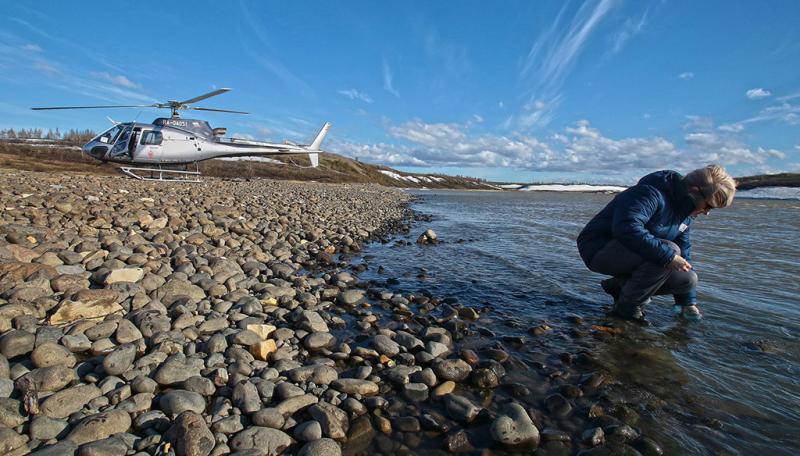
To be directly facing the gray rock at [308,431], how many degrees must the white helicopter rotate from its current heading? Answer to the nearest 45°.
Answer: approximately 90° to its left

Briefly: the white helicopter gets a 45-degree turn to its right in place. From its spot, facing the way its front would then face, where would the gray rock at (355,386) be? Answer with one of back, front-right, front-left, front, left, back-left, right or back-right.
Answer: back-left

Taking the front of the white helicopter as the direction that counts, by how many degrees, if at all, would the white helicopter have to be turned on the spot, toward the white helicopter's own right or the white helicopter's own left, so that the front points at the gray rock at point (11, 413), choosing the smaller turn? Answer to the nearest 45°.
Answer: approximately 90° to the white helicopter's own left

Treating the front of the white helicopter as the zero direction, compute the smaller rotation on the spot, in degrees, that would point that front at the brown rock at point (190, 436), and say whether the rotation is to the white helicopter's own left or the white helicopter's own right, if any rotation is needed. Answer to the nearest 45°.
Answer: approximately 90° to the white helicopter's own left

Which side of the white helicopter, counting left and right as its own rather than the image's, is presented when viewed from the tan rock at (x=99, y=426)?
left

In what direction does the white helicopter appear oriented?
to the viewer's left

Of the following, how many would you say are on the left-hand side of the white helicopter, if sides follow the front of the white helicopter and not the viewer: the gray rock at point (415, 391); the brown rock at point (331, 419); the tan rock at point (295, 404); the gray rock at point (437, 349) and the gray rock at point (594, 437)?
5

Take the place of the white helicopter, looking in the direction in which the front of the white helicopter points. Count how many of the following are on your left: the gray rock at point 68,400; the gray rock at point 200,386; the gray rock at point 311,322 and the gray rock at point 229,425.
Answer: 4

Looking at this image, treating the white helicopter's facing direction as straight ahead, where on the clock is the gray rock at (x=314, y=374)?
The gray rock is roughly at 9 o'clock from the white helicopter.

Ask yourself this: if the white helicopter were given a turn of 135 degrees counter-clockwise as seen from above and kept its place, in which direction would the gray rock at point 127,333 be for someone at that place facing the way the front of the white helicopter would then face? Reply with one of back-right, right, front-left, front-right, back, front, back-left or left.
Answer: front-right

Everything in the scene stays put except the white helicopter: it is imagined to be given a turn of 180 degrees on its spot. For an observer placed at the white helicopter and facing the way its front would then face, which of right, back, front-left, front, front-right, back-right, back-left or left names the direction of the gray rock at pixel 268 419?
right

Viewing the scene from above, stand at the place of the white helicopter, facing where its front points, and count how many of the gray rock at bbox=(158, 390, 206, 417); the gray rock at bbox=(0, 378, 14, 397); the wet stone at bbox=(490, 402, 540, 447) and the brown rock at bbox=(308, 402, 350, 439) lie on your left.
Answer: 4

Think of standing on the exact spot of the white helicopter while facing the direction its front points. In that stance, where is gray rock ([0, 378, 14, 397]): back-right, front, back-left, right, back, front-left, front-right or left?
left

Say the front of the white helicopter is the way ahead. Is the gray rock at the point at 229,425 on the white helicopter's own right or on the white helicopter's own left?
on the white helicopter's own left

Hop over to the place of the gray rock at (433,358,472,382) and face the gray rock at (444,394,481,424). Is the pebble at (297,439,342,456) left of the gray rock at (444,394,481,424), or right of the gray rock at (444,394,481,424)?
right

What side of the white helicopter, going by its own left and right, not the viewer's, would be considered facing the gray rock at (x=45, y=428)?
left

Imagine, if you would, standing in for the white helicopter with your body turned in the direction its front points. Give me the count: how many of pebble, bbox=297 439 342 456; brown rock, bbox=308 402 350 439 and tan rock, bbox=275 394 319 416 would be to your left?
3

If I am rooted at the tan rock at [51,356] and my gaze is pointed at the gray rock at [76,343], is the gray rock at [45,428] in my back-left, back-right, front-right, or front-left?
back-right

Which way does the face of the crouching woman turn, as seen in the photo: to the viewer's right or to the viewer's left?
to the viewer's right
